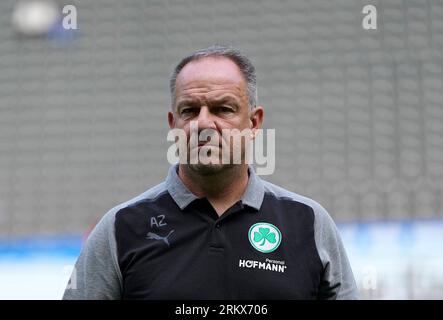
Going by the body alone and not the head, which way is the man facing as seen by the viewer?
toward the camera
